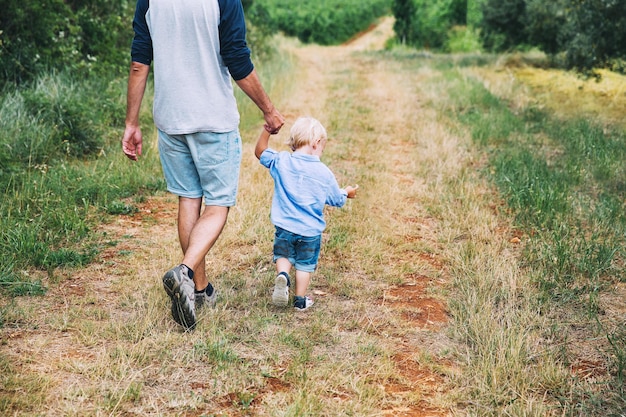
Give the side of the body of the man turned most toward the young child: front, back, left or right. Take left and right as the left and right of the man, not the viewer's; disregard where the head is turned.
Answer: right

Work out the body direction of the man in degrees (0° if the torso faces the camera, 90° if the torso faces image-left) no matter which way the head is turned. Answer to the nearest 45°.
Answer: approximately 180°
